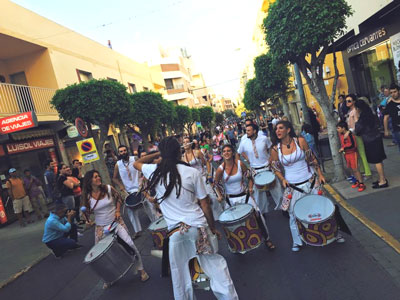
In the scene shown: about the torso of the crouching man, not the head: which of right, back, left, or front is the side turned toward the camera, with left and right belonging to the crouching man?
right

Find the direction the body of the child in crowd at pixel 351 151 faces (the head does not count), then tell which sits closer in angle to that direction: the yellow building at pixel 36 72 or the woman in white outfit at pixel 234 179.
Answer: the woman in white outfit

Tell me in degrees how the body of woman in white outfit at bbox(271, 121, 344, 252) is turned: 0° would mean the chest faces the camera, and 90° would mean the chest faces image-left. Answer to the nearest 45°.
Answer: approximately 0°

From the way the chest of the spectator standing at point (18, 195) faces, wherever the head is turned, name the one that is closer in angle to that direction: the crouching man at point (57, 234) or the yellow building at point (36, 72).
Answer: the crouching man

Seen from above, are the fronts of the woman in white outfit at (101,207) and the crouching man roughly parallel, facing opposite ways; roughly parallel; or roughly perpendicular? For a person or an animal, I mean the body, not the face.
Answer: roughly perpendicular

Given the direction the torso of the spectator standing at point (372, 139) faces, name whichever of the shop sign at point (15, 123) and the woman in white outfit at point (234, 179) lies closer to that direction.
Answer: the shop sign

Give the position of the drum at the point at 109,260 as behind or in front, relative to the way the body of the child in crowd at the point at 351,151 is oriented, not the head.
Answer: in front

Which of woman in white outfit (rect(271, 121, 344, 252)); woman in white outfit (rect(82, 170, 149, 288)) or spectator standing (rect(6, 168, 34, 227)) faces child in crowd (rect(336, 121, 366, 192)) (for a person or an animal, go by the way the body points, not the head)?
the spectator standing

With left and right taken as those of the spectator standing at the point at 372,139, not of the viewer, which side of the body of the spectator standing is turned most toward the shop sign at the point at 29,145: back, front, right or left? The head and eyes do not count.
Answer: front

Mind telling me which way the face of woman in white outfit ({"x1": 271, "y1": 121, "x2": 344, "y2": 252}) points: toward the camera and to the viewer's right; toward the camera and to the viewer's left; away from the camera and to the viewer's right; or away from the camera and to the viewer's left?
toward the camera and to the viewer's left

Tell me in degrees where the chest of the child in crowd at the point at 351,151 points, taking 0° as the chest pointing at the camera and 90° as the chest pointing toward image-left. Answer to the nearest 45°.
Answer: approximately 45°

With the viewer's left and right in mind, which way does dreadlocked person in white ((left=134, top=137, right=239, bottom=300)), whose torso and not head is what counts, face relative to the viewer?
facing away from the viewer

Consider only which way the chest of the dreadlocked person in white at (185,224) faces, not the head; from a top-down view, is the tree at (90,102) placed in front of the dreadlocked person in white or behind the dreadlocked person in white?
in front

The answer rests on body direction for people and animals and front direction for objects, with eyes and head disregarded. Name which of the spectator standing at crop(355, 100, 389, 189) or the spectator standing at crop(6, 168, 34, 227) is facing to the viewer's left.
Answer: the spectator standing at crop(355, 100, 389, 189)

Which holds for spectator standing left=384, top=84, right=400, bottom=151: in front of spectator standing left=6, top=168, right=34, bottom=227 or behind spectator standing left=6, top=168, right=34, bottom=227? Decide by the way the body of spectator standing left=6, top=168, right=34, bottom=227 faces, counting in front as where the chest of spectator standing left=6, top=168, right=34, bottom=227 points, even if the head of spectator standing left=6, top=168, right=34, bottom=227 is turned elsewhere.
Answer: in front

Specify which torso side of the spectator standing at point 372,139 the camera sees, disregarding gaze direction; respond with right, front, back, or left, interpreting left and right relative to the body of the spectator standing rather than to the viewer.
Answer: left
